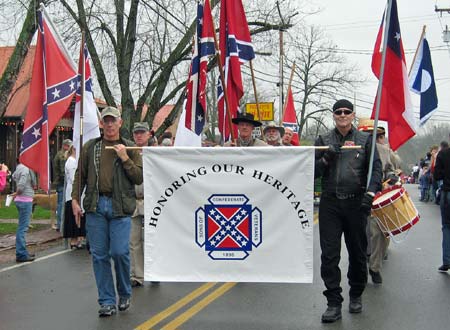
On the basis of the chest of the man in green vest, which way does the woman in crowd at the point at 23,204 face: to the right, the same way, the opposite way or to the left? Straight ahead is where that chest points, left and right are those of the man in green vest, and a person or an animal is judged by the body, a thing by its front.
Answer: to the left

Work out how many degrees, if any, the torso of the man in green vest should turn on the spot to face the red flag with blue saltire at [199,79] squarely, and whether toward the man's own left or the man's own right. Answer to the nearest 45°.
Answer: approximately 135° to the man's own left

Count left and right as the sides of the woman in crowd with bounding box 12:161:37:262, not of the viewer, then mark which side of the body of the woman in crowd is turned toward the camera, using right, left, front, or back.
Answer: right

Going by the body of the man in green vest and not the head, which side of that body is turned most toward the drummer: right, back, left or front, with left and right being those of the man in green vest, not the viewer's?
left

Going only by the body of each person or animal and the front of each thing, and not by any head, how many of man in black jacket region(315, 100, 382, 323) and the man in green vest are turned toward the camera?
2

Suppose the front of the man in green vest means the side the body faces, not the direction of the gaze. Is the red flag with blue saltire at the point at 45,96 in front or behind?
behind
